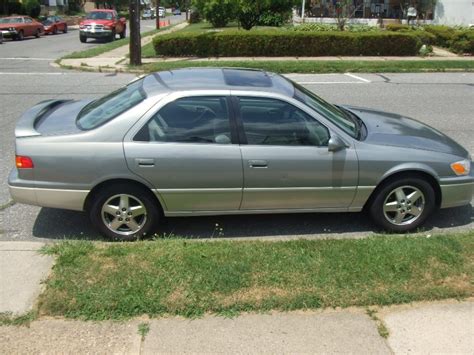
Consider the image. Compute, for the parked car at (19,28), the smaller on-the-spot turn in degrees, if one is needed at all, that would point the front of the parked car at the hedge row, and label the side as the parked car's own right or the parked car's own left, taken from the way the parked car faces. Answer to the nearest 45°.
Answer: approximately 90° to the parked car's own left

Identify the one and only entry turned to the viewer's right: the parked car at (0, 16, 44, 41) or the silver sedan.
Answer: the silver sedan

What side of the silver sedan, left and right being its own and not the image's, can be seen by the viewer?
right

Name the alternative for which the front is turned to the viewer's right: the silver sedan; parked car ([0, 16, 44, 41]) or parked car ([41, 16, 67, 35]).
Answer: the silver sedan

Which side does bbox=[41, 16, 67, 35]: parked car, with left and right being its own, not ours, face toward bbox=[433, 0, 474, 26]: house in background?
left

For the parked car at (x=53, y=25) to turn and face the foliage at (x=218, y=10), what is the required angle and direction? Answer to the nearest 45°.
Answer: approximately 90° to its left

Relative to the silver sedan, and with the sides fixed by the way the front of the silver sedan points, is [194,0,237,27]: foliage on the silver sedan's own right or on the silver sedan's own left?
on the silver sedan's own left

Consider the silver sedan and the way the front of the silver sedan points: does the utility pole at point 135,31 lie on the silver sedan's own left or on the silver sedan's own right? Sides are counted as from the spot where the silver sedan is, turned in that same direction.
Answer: on the silver sedan's own left

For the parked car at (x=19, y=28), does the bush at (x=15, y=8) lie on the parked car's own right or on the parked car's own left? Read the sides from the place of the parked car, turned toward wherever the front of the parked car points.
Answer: on the parked car's own right

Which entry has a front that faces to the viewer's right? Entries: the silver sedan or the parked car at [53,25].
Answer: the silver sedan
